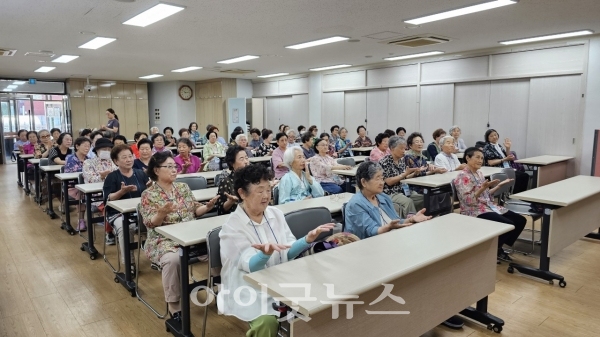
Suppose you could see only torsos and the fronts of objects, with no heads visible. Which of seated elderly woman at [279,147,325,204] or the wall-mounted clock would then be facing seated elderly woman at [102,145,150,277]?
the wall-mounted clock

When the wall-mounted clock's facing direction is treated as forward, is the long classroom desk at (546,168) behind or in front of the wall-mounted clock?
in front

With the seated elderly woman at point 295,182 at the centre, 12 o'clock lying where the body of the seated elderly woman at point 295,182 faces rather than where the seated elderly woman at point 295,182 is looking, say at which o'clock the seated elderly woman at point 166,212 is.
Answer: the seated elderly woman at point 166,212 is roughly at 3 o'clock from the seated elderly woman at point 295,182.

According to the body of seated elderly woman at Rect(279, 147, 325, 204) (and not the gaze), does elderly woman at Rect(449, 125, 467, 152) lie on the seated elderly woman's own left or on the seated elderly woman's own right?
on the seated elderly woman's own left

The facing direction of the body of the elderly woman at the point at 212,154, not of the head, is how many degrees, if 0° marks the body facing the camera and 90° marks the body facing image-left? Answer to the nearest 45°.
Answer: approximately 315°

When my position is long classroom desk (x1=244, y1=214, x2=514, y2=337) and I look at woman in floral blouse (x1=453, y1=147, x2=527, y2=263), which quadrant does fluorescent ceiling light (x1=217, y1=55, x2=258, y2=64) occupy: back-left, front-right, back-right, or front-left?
front-left

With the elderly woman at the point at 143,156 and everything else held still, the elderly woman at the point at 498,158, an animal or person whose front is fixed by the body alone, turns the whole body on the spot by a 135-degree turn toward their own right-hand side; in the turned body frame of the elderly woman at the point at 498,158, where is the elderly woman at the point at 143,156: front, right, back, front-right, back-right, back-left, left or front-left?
front-left

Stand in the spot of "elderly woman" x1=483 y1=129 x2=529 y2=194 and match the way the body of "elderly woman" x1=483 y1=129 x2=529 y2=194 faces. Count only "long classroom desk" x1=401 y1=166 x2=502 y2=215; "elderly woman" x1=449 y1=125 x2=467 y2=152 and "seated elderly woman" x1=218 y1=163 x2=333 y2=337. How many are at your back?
1

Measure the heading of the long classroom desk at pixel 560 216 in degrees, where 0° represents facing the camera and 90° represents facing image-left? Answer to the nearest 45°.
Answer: approximately 315°

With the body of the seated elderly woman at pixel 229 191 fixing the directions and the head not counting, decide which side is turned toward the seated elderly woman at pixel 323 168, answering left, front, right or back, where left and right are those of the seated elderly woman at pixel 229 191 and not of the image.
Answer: left

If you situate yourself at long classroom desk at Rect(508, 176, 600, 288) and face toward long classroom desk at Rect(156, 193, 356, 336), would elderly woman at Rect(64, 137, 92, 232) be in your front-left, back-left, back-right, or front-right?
front-right

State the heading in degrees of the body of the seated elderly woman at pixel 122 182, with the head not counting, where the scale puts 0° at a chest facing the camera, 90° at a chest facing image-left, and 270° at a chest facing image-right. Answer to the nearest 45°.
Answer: approximately 315°

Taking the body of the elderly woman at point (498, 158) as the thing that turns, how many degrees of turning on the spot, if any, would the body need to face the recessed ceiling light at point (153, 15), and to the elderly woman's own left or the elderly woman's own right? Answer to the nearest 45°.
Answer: approximately 90° to the elderly woman's own right
